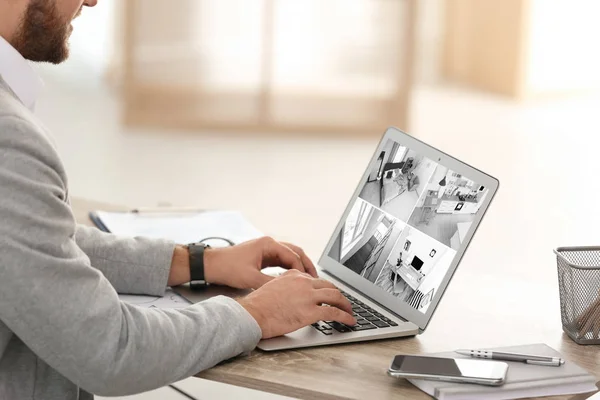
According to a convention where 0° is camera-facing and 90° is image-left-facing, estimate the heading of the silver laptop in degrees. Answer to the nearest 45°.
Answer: approximately 45°
